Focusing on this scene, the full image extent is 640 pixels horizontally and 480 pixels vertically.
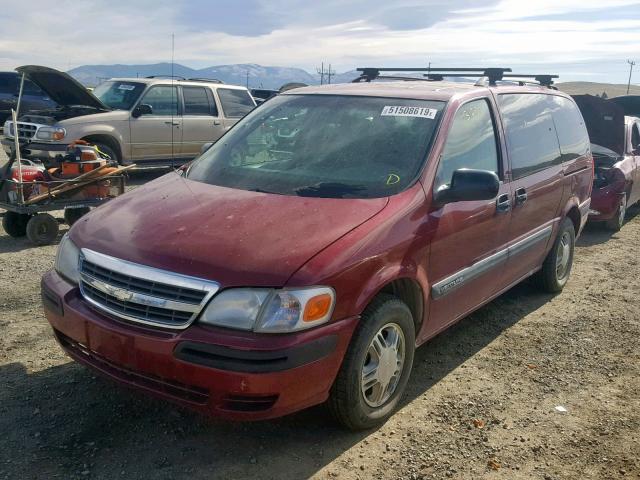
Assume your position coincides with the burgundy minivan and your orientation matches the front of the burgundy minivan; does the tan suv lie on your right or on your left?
on your right

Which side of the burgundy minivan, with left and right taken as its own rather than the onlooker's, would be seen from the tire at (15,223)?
right

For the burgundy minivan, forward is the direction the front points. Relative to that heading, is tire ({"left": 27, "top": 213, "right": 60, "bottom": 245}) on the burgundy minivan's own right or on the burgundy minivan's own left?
on the burgundy minivan's own right

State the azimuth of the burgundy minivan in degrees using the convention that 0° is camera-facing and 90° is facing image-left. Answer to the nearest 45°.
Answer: approximately 45°

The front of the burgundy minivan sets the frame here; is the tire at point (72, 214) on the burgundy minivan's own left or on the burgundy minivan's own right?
on the burgundy minivan's own right
